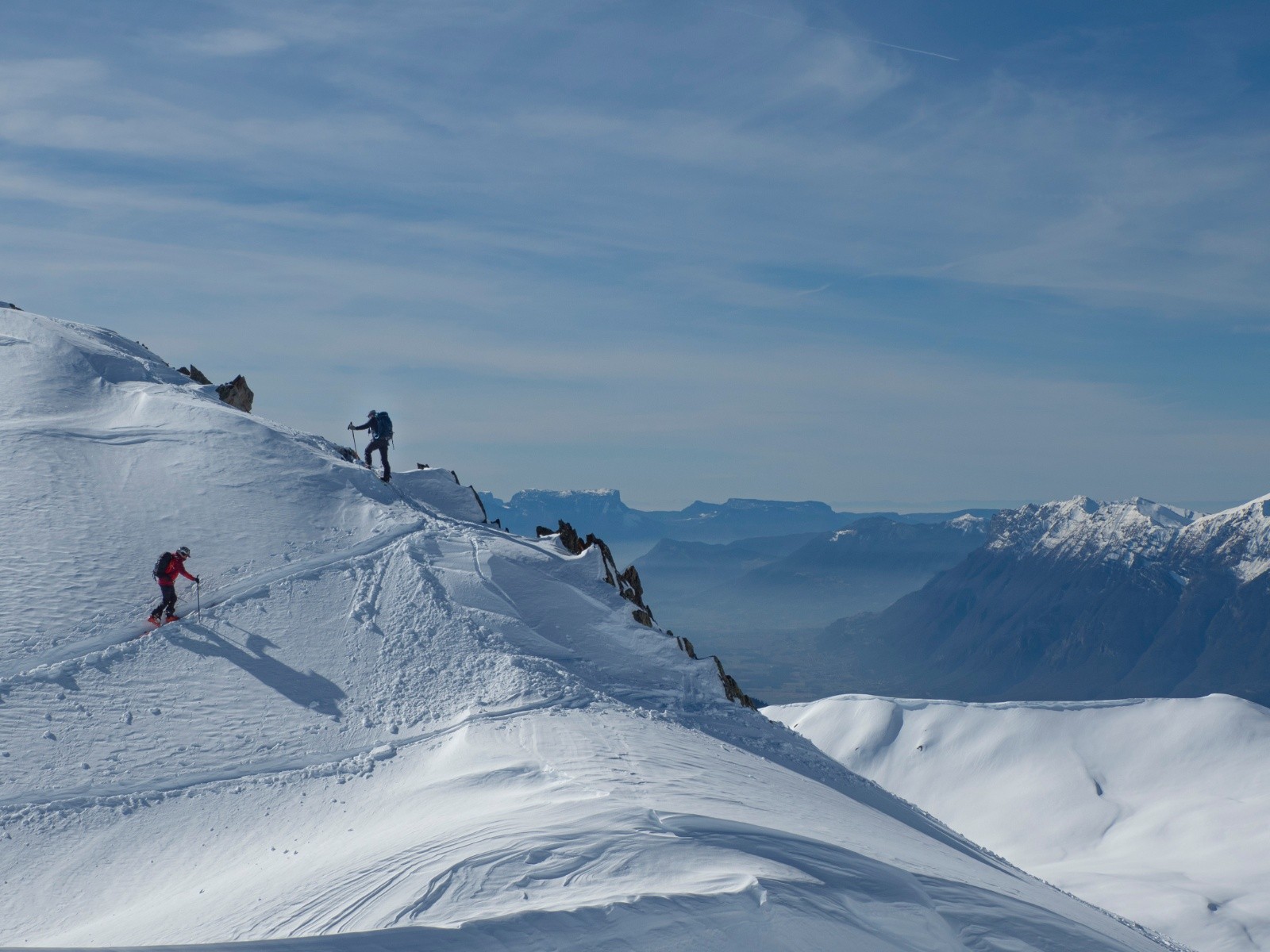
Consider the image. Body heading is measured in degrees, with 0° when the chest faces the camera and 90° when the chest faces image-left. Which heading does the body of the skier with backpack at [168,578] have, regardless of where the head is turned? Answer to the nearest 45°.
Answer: approximately 270°

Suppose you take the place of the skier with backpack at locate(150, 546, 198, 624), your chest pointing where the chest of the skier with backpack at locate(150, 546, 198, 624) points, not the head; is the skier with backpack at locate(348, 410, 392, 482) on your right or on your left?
on your left
